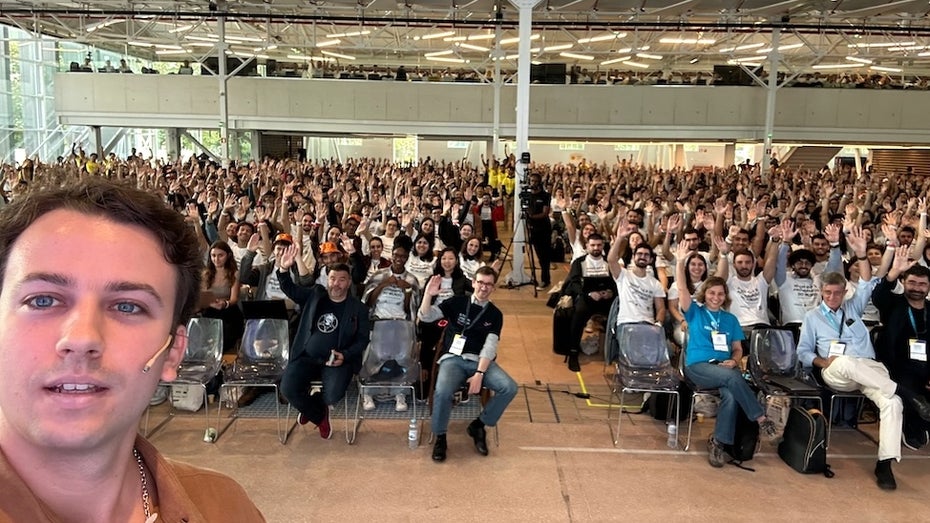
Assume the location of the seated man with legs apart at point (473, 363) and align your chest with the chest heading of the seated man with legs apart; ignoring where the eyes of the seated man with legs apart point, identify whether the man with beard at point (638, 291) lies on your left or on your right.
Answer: on your left

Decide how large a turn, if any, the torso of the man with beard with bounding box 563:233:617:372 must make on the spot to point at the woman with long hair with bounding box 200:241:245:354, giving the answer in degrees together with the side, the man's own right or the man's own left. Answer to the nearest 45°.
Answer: approximately 45° to the man's own right

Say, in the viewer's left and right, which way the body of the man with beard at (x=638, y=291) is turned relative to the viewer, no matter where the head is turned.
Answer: facing the viewer

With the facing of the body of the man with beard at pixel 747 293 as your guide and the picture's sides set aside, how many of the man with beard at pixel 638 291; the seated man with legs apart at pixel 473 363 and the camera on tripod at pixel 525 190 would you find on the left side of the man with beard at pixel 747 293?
0

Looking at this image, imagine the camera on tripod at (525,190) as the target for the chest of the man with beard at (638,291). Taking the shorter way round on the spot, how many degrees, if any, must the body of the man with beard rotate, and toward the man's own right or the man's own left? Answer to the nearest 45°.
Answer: approximately 135° to the man's own right

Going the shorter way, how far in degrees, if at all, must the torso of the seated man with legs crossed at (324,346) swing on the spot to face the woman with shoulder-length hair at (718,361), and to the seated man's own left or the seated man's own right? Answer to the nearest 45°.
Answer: approximately 90° to the seated man's own left

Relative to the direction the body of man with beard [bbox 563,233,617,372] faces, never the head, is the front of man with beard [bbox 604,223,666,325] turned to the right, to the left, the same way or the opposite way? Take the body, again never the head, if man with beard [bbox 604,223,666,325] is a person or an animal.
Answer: the same way

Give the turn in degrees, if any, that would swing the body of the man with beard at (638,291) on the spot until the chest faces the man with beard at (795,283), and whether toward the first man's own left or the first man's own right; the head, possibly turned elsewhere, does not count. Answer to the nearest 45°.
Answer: approximately 135° to the first man's own left

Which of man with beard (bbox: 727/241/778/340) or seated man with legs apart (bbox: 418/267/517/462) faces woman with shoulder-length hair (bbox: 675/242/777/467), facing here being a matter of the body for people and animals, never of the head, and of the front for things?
the man with beard

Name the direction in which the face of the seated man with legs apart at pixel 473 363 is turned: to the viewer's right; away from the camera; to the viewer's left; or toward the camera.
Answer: toward the camera

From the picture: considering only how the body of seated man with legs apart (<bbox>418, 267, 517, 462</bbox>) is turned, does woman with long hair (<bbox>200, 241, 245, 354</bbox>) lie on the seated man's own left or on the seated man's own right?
on the seated man's own right

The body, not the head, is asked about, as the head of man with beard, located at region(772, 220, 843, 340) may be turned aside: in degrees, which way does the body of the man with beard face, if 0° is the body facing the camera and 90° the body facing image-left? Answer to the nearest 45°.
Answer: approximately 0°

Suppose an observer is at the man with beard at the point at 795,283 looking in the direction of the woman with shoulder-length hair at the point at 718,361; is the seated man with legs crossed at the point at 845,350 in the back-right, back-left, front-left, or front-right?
front-left

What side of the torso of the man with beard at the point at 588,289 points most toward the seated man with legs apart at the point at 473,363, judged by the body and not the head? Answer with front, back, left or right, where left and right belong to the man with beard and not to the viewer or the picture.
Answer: front

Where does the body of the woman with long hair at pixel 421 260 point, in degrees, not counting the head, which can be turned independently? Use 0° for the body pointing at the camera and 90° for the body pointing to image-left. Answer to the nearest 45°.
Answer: approximately 0°

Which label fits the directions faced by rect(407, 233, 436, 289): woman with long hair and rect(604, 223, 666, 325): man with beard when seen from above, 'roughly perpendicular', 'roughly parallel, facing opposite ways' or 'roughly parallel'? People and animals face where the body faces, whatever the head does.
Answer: roughly parallel

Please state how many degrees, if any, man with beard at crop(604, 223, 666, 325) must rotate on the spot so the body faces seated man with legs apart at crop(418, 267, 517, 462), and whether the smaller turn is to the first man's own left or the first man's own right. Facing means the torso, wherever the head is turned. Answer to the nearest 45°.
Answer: approximately 45° to the first man's own right

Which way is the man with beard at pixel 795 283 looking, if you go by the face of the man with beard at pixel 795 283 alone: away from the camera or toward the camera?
toward the camera
